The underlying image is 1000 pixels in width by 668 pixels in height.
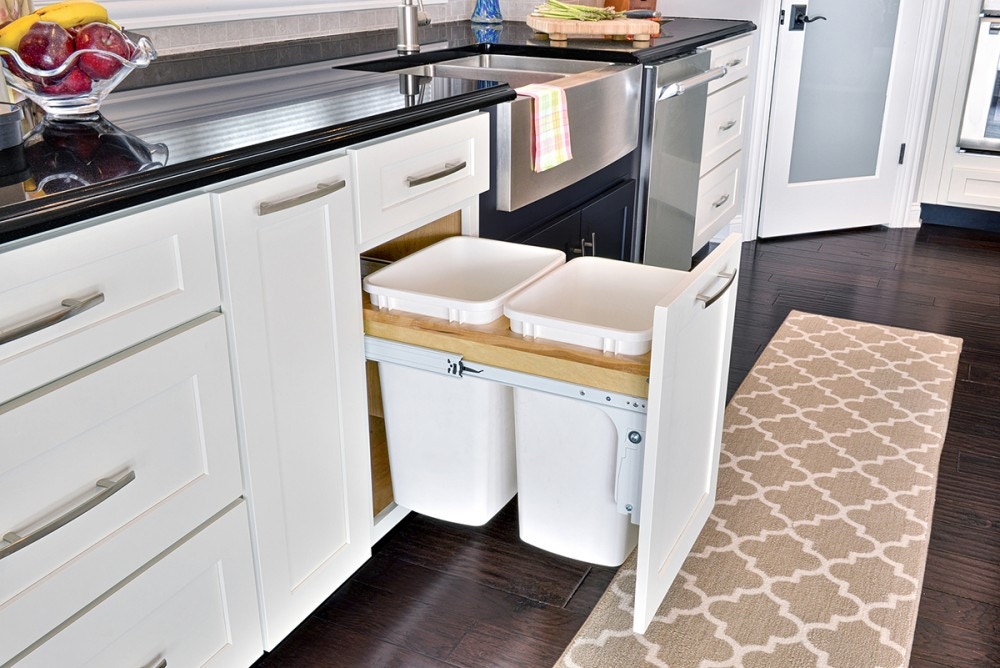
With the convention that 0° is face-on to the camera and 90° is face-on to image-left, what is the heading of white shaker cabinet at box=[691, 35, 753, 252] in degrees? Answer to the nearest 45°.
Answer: approximately 315°

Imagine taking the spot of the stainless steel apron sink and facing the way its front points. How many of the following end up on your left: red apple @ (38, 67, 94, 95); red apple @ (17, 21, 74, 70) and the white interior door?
1

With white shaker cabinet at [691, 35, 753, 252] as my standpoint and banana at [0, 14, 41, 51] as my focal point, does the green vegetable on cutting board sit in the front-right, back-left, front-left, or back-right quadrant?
front-right

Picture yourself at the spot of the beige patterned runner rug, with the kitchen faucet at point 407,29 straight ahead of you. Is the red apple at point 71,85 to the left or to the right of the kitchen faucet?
left

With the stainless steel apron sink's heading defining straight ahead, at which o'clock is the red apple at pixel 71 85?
The red apple is roughly at 3 o'clock from the stainless steel apron sink.

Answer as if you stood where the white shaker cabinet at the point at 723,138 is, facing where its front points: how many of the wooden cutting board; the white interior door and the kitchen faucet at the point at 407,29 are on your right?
2

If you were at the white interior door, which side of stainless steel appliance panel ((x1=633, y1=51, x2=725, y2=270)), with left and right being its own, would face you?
left

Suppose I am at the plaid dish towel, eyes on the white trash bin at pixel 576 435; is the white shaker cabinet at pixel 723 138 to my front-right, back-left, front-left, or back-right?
back-left

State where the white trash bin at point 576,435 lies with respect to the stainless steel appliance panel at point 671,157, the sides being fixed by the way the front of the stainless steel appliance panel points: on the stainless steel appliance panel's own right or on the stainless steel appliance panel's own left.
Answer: on the stainless steel appliance panel's own right

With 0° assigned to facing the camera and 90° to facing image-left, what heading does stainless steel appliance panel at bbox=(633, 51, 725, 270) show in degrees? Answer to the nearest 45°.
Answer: approximately 315°

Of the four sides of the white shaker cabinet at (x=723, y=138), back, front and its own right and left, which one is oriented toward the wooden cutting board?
right

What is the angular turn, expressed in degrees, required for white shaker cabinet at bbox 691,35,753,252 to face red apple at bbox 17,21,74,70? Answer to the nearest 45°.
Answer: approximately 45° to its right

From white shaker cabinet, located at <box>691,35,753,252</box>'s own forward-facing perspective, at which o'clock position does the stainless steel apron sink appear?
The stainless steel apron sink is roughly at 2 o'clock from the white shaker cabinet.
